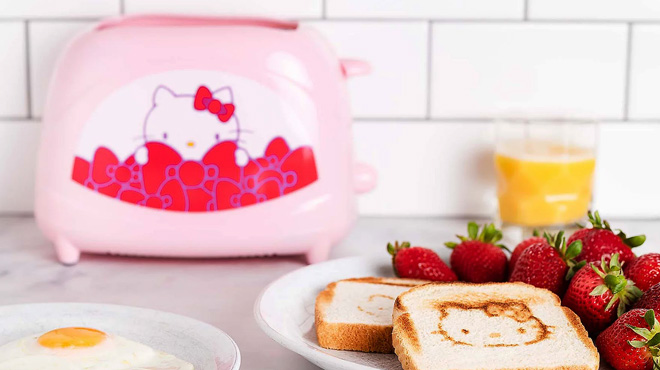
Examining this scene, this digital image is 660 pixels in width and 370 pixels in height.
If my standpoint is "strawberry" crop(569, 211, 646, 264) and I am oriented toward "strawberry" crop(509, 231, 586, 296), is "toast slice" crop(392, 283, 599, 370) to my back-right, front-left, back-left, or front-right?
front-left

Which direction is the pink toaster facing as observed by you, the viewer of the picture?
facing the viewer

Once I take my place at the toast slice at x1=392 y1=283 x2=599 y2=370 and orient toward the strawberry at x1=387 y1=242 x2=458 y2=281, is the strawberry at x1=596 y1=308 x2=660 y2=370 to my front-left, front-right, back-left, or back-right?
back-right
